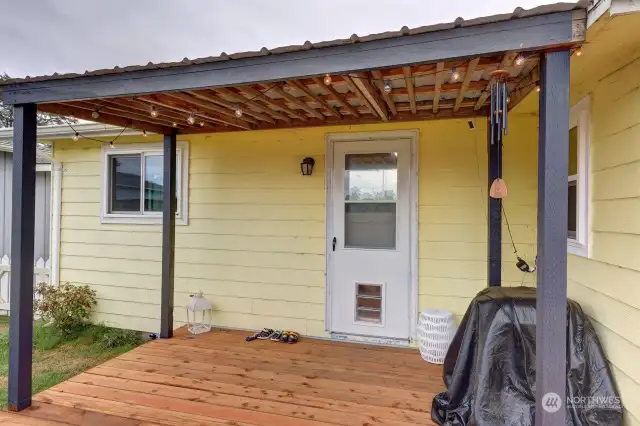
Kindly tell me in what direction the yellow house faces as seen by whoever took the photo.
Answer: facing the viewer

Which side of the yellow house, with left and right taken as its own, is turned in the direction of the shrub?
right
